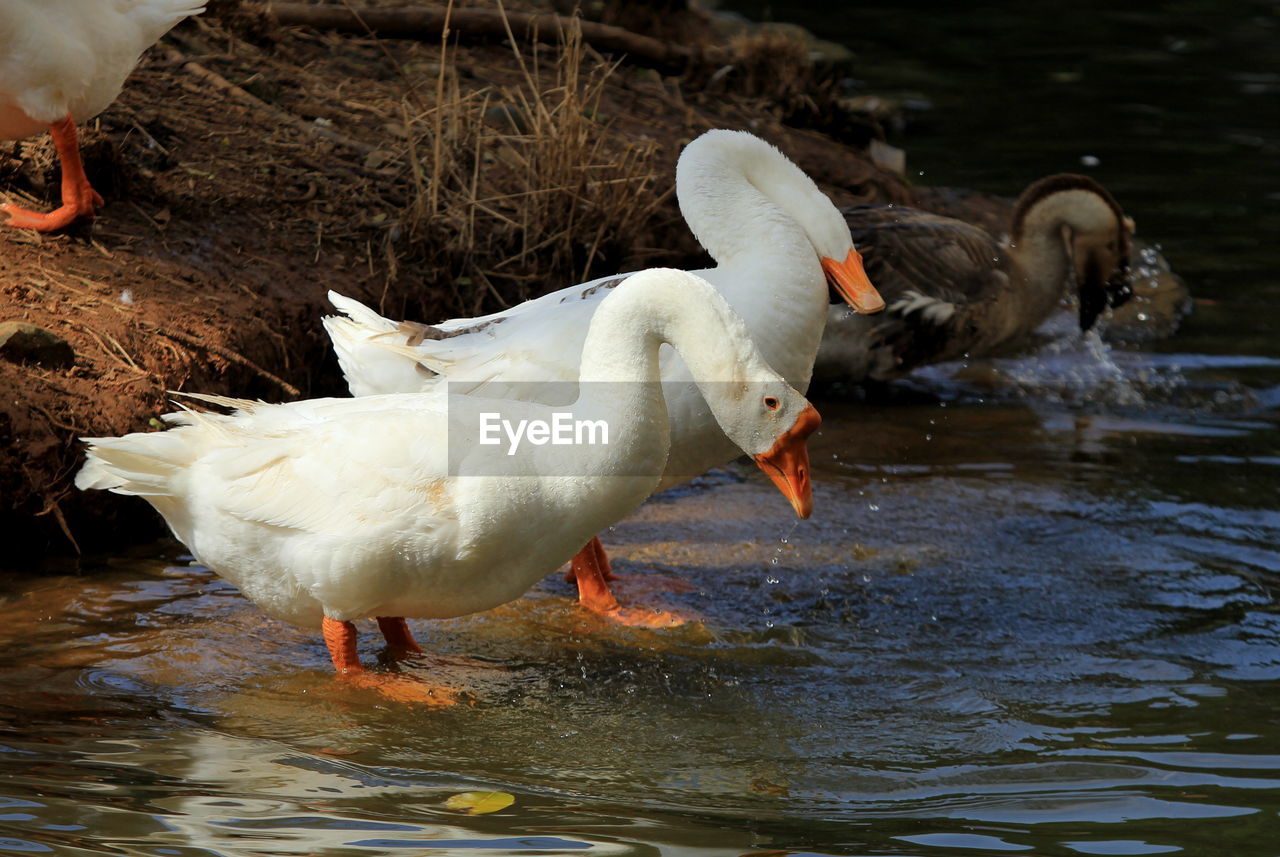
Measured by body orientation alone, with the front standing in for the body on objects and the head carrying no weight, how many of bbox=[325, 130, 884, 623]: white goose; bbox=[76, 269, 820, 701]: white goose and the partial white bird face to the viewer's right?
2

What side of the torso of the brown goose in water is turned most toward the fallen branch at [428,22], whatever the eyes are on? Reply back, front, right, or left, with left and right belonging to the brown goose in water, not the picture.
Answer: back

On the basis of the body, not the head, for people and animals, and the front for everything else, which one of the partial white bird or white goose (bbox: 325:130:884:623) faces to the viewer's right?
the white goose

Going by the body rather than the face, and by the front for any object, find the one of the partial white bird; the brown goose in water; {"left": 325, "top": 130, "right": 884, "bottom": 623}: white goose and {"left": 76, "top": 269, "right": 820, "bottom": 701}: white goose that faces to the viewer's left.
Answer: the partial white bird

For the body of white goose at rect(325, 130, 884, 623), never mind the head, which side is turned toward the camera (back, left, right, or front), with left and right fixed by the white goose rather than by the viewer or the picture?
right

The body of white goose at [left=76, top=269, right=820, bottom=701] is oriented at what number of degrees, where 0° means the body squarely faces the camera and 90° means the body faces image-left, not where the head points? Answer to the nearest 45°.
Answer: approximately 270°

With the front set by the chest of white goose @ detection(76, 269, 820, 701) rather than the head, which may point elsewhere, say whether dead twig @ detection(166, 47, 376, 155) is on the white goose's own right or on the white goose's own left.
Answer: on the white goose's own left

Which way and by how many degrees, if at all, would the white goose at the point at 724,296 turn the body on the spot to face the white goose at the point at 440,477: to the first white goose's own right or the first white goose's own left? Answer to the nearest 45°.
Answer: approximately 135° to the first white goose's own right

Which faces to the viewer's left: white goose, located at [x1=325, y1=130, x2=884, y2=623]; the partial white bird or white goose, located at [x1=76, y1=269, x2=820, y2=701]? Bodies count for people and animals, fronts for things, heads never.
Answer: the partial white bird

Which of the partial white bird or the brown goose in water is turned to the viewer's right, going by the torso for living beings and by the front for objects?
the brown goose in water

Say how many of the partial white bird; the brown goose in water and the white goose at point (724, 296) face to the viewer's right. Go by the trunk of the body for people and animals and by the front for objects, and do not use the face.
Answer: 2

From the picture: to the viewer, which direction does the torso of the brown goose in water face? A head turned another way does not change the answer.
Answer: to the viewer's right

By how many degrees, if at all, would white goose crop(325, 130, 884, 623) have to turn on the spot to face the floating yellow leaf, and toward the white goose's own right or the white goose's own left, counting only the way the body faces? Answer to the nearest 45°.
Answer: approximately 90° to the white goose's own right

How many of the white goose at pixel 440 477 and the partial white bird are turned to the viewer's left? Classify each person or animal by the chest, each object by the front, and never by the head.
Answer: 1
